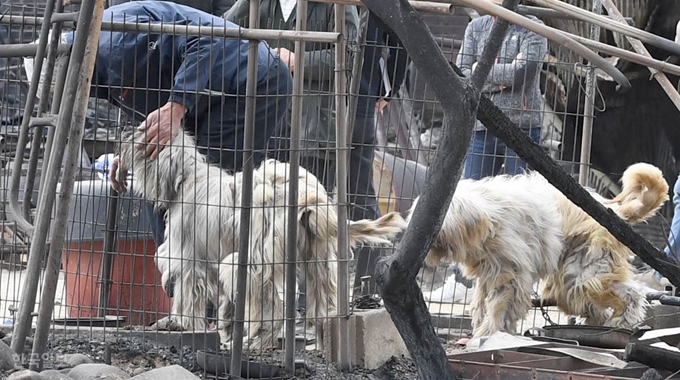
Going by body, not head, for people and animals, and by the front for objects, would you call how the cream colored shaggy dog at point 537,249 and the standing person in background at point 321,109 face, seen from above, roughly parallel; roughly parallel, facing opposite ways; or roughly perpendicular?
roughly perpendicular

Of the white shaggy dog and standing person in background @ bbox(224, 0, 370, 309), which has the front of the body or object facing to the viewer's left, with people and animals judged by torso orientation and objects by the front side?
the white shaggy dog

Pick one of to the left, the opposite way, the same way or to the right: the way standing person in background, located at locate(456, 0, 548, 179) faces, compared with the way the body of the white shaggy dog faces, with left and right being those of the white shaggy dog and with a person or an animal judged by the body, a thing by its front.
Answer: to the left

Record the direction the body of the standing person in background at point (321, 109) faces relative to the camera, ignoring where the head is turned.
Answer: toward the camera

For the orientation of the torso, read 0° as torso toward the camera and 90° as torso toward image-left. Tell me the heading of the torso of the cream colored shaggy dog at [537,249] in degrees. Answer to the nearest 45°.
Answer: approximately 90°

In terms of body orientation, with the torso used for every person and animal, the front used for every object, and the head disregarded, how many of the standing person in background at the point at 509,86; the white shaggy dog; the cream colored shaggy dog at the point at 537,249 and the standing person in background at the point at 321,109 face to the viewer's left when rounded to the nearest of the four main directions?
2

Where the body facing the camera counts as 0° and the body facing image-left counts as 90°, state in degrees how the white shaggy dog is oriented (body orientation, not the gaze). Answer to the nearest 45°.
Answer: approximately 90°

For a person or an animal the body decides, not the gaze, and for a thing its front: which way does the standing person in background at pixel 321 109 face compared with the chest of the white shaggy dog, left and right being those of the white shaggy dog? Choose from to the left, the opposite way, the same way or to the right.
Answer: to the left

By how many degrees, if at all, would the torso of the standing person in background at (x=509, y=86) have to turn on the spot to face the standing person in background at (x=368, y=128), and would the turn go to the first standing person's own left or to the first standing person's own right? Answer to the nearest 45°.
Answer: approximately 45° to the first standing person's own right

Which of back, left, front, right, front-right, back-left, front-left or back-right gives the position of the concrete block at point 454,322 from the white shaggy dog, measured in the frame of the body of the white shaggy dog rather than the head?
back-right

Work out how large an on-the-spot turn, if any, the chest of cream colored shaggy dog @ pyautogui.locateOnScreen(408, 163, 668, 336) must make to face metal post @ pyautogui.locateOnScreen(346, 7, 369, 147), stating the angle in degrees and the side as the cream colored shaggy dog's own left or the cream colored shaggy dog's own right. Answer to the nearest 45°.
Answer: approximately 45° to the cream colored shaggy dog's own right

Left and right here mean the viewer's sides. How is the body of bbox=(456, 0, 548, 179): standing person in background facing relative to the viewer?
facing the viewer

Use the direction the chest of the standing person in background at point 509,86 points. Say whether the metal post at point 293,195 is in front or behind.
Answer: in front
